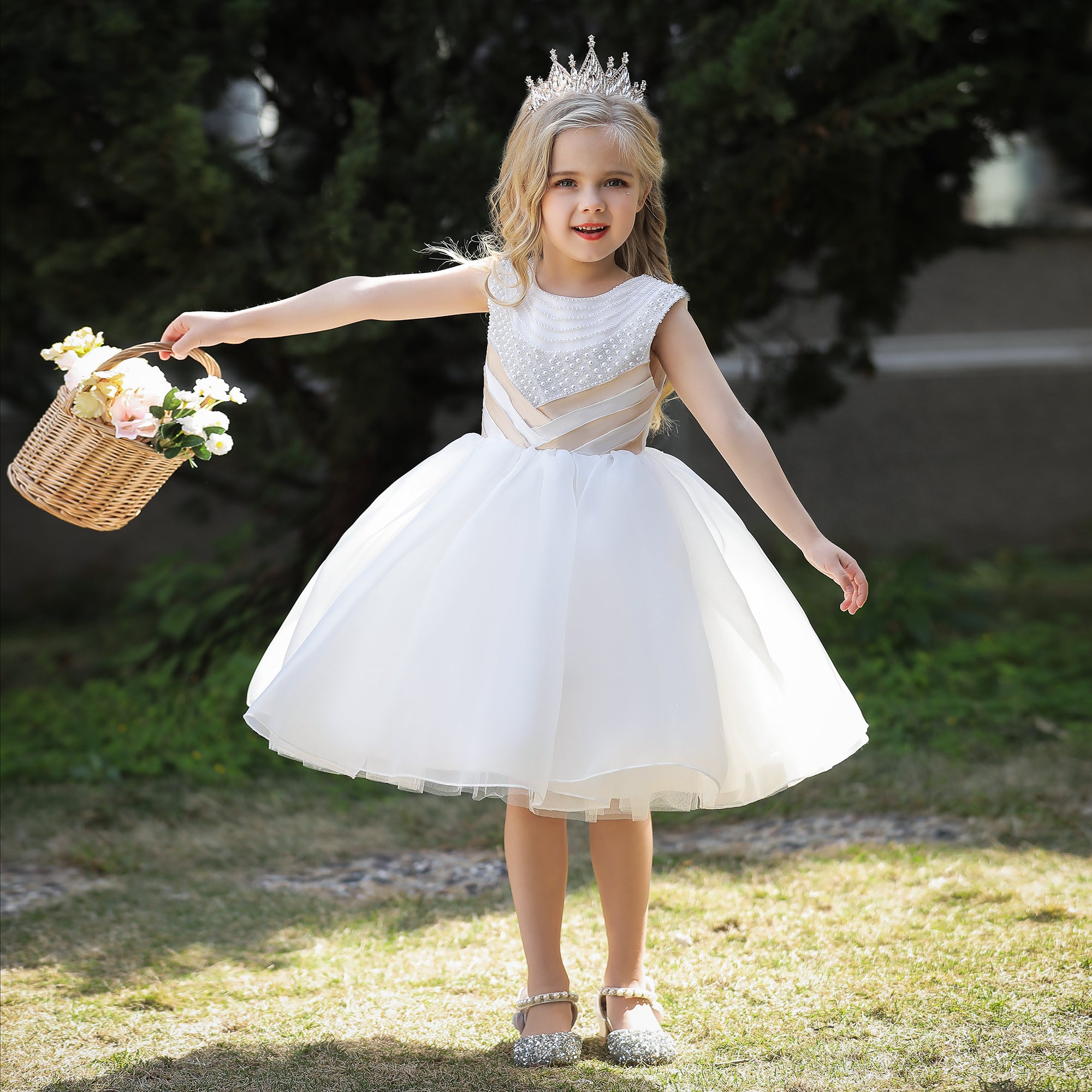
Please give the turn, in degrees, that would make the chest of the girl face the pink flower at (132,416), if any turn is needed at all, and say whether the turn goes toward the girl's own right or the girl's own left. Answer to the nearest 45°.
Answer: approximately 90° to the girl's own right

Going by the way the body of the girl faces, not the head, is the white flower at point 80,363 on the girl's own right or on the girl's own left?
on the girl's own right

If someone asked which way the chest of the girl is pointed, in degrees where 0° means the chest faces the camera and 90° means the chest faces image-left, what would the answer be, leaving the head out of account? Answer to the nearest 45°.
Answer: approximately 0°
